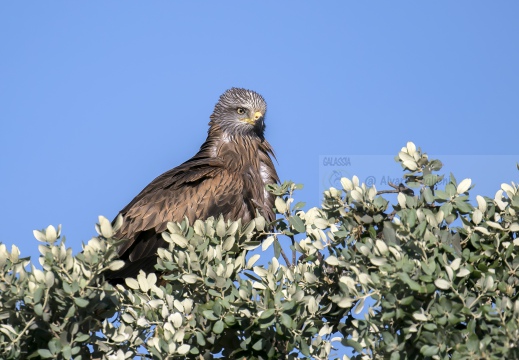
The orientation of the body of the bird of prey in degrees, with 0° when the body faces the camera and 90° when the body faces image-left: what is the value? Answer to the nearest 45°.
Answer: approximately 315°
